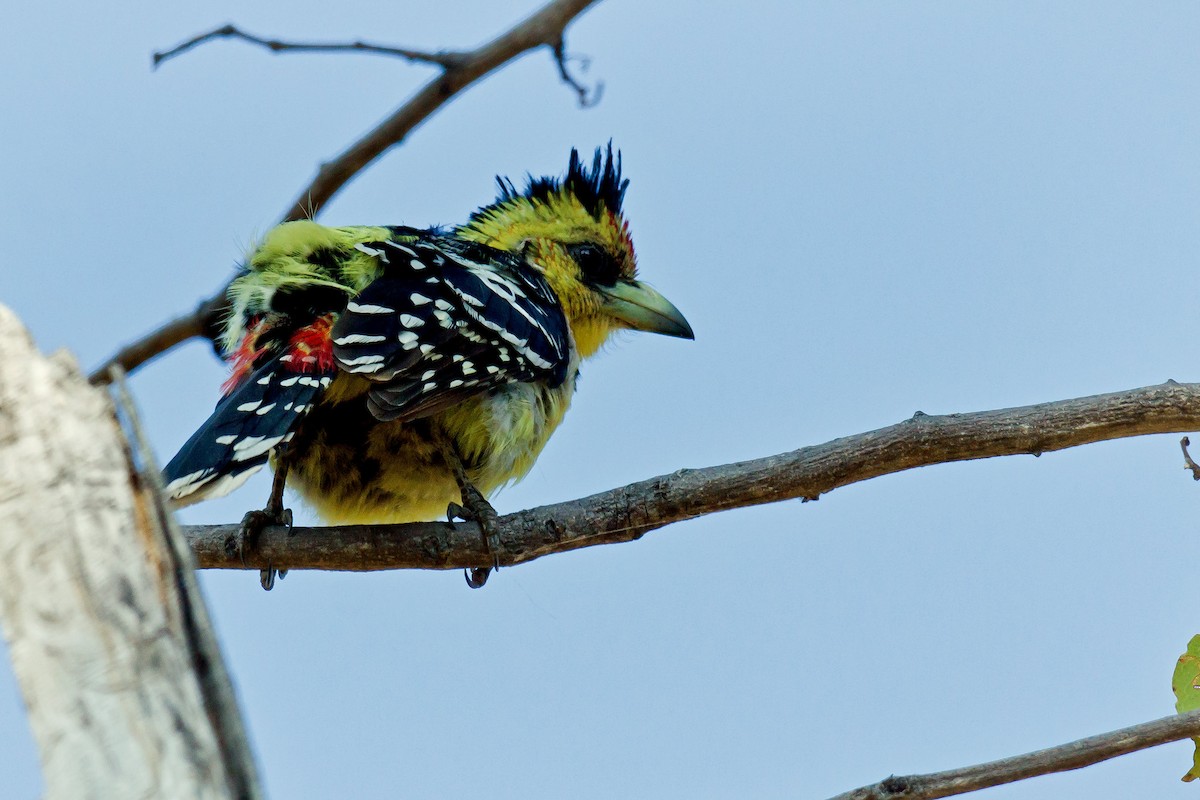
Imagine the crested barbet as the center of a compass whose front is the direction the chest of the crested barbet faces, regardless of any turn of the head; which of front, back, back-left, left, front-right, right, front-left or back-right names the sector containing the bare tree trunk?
back-right

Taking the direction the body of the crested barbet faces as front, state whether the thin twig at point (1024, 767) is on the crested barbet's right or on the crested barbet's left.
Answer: on the crested barbet's right

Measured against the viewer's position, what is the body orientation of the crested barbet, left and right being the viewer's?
facing away from the viewer and to the right of the viewer
